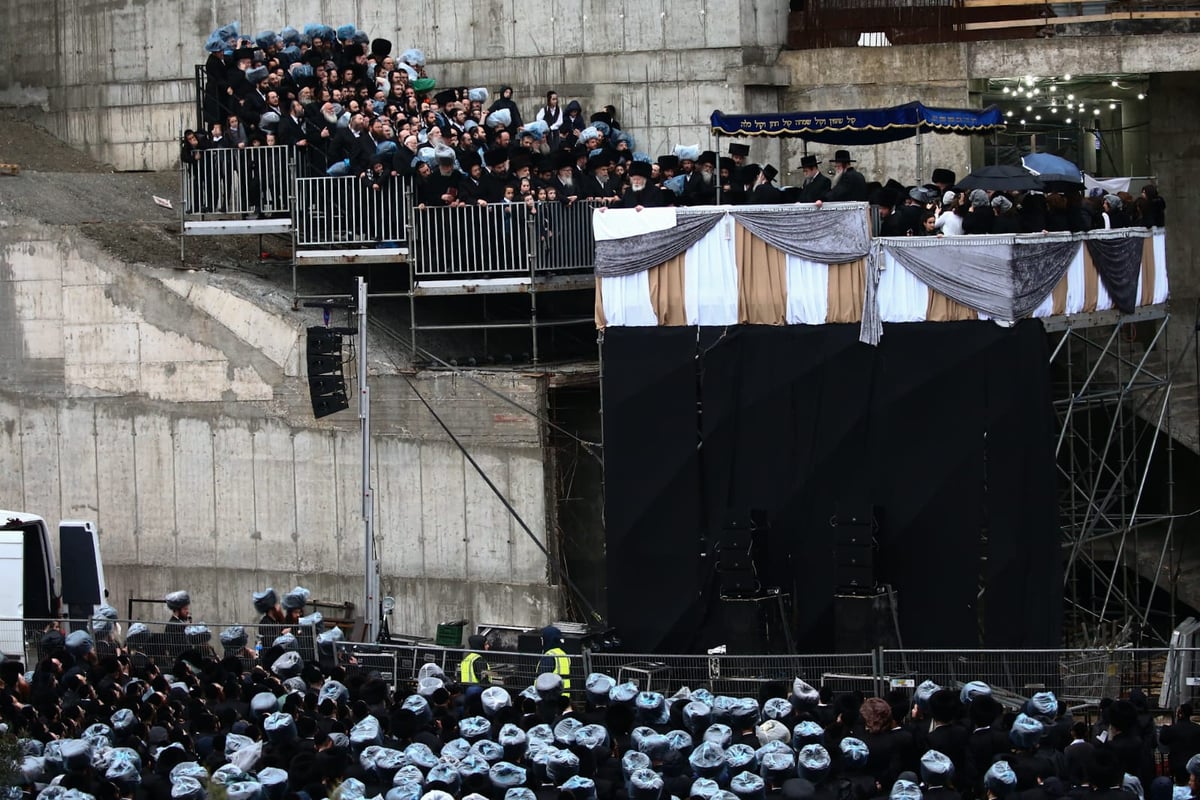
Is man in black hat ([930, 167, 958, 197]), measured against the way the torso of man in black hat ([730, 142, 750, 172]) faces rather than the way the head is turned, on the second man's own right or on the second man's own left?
on the second man's own left

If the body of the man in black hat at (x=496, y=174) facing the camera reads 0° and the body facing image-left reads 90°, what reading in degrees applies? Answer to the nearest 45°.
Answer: approximately 315°

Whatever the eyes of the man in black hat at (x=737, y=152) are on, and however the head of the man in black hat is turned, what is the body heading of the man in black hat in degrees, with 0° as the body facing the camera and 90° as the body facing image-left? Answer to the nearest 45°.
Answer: approximately 0°

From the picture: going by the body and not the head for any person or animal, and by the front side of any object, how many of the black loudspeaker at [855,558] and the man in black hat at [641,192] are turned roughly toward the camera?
2

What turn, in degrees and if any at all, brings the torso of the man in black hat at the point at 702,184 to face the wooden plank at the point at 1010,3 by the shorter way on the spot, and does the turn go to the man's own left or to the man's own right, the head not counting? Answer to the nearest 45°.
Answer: approximately 90° to the man's own left

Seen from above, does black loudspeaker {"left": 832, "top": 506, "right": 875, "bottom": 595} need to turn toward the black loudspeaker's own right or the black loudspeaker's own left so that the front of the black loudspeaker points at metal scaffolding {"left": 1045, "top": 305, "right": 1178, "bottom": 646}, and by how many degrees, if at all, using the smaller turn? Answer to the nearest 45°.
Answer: approximately 135° to the black loudspeaker's own left
